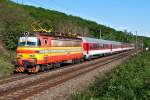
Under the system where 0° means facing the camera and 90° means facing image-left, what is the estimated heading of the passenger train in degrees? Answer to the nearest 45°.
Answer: approximately 45°
